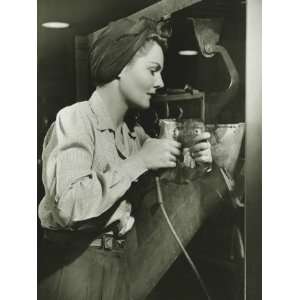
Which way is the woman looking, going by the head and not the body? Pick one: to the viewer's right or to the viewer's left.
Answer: to the viewer's right

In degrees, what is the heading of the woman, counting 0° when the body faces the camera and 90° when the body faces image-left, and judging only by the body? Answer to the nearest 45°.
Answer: approximately 315°
